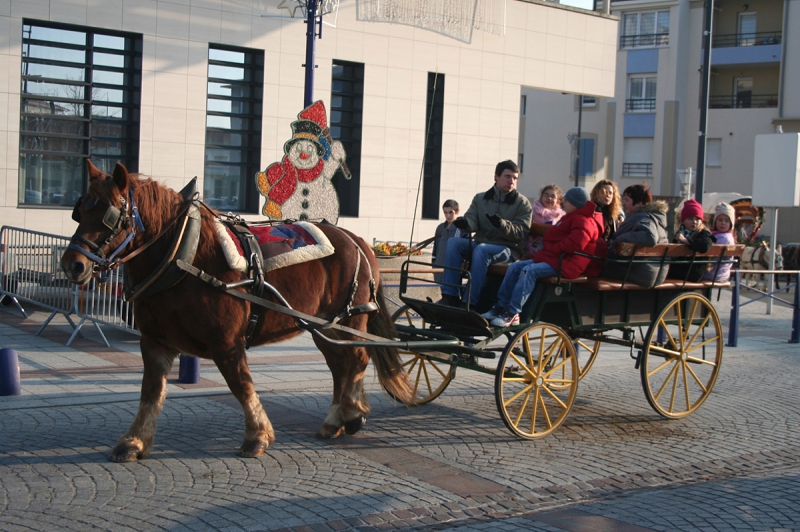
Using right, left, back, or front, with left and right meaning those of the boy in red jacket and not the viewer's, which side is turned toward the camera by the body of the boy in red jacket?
left

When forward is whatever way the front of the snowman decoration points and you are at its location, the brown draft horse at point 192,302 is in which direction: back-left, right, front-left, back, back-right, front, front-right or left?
front

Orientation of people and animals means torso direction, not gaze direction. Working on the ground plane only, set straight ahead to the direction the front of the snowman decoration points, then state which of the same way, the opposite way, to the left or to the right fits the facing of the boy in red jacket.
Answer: to the right

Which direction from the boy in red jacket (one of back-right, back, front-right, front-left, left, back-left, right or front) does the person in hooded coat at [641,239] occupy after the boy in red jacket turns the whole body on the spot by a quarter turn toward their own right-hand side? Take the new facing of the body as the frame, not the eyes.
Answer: front-right

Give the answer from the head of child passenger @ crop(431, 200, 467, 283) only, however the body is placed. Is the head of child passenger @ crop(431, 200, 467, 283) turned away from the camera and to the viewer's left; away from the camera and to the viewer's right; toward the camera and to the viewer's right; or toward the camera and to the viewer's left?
toward the camera and to the viewer's left

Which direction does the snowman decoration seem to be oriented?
toward the camera

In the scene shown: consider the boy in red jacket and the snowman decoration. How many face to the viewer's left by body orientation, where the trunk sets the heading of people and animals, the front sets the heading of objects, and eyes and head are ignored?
1

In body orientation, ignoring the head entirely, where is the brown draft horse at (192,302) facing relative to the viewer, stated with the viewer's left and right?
facing the viewer and to the left of the viewer

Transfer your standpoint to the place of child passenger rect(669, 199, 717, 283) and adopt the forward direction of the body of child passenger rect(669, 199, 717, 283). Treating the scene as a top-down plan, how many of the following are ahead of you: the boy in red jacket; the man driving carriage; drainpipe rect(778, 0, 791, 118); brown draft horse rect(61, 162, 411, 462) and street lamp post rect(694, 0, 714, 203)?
3

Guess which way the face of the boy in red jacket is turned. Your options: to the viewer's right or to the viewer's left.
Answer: to the viewer's left
